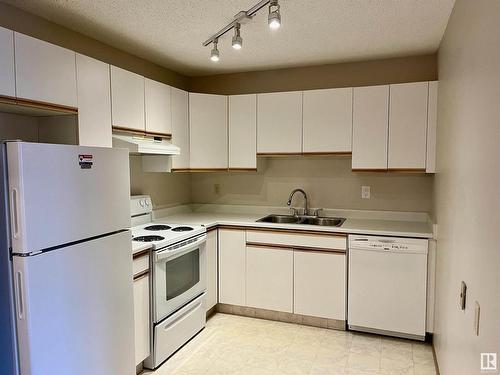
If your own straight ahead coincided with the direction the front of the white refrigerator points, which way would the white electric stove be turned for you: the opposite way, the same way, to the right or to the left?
the same way

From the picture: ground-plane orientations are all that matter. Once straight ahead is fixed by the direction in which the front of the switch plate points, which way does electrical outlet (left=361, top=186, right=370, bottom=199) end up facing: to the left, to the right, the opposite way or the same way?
to the left

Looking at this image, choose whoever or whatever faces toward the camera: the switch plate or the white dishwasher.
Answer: the white dishwasher

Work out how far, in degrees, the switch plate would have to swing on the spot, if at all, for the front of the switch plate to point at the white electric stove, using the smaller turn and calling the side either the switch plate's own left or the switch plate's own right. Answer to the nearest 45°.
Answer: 0° — it already faces it

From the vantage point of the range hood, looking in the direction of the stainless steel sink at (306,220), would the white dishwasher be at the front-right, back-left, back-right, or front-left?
front-right

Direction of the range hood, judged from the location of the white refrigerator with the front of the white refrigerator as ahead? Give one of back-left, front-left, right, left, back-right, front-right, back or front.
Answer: left

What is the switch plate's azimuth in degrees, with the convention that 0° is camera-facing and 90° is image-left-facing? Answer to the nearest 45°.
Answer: approximately 90°

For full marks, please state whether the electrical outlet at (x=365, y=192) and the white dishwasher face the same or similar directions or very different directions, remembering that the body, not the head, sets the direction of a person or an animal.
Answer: same or similar directions

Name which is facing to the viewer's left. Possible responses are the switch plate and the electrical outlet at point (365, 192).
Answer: the switch plate

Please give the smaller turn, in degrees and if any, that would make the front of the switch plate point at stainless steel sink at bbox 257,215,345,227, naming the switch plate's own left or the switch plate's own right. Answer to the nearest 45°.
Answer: approximately 45° to the switch plate's own right

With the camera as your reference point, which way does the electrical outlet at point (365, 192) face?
facing the viewer

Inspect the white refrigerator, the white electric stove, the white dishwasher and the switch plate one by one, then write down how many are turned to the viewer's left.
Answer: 1

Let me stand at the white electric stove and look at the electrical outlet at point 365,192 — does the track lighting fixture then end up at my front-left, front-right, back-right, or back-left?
front-right

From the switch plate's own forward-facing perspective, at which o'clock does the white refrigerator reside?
The white refrigerator is roughly at 11 o'clock from the switch plate.

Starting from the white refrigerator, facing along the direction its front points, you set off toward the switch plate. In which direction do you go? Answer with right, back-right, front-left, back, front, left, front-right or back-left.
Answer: front

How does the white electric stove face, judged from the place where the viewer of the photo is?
facing the viewer and to the right of the viewer
